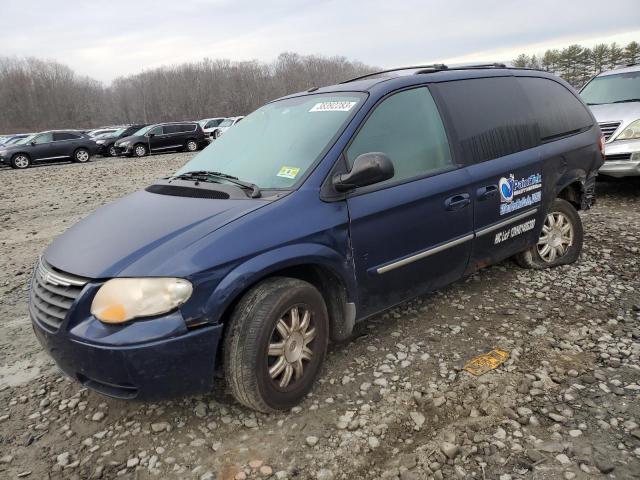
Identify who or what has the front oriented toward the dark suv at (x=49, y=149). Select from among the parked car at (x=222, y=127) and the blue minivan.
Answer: the parked car

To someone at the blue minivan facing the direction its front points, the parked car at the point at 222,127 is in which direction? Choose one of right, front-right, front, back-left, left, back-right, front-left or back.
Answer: back-right

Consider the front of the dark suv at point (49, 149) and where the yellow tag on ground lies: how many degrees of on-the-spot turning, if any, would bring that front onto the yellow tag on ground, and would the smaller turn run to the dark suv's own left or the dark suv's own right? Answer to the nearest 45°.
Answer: approximately 90° to the dark suv's own left

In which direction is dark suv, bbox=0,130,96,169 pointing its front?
to the viewer's left

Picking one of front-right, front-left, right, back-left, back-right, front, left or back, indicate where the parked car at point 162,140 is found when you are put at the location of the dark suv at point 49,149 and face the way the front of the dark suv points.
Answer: back

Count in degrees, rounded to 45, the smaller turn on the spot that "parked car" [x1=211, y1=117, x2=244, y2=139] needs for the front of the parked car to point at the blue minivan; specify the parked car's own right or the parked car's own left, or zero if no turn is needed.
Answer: approximately 45° to the parked car's own left

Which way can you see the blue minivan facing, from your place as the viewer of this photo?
facing the viewer and to the left of the viewer

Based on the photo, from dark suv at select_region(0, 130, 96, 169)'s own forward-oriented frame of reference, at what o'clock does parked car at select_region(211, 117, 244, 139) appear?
The parked car is roughly at 5 o'clock from the dark suv.

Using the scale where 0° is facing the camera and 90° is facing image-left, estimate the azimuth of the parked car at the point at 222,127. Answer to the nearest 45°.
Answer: approximately 45°

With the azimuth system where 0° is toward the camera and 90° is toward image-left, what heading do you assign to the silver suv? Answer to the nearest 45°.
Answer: approximately 45°

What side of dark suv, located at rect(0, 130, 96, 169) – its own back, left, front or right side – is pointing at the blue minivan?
left

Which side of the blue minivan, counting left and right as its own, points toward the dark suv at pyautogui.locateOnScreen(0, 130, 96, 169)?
right

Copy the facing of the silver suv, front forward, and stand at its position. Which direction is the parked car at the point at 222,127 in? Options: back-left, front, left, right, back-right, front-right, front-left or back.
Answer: right
